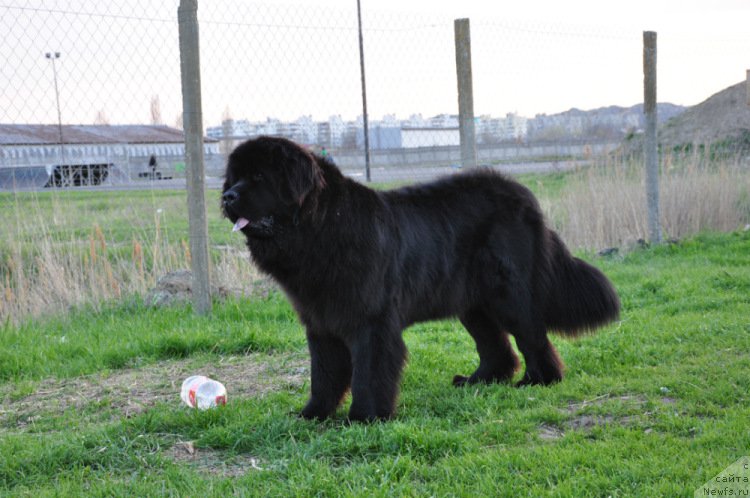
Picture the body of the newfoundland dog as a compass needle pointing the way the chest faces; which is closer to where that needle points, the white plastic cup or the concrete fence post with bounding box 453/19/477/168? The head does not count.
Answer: the white plastic cup

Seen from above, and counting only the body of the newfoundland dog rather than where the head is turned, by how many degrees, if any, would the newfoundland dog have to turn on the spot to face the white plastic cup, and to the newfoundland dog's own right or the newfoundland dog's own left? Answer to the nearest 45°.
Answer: approximately 45° to the newfoundland dog's own right

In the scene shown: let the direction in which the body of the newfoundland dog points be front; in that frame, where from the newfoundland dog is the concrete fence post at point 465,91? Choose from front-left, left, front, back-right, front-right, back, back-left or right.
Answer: back-right

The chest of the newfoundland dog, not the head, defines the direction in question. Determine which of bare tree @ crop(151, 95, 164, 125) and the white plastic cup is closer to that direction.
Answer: the white plastic cup

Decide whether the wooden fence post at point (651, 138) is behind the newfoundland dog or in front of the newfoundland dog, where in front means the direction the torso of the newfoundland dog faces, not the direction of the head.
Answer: behind

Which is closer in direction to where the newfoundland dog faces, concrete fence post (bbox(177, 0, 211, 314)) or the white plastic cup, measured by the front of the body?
the white plastic cup

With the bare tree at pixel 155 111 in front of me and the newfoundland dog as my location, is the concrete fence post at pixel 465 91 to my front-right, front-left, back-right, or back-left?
front-right

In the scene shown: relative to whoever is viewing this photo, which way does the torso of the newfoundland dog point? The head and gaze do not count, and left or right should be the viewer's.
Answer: facing the viewer and to the left of the viewer
